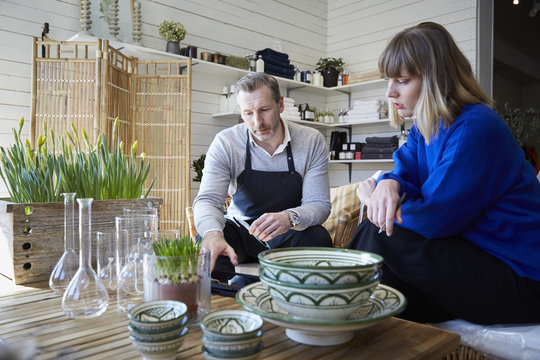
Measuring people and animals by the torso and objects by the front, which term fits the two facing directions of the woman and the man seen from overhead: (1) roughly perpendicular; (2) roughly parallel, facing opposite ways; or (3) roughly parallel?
roughly perpendicular

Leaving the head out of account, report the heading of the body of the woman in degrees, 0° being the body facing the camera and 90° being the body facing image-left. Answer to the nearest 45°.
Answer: approximately 90°

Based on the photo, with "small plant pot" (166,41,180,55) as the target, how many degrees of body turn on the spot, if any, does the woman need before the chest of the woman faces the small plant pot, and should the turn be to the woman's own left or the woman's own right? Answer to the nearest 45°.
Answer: approximately 45° to the woman's own right

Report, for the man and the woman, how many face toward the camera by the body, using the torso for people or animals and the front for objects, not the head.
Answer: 1

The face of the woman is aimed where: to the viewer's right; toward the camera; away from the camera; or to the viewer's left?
to the viewer's left

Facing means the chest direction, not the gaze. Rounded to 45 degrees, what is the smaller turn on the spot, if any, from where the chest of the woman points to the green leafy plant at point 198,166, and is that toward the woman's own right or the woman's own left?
approximately 45° to the woman's own right

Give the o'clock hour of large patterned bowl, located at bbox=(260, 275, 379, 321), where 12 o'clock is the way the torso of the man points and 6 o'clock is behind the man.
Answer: The large patterned bowl is roughly at 12 o'clock from the man.

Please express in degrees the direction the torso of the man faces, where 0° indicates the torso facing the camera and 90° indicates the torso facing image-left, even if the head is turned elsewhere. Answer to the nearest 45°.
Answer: approximately 0°

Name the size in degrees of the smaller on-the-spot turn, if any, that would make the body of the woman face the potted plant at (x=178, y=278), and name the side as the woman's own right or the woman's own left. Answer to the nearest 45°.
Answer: approximately 45° to the woman's own left

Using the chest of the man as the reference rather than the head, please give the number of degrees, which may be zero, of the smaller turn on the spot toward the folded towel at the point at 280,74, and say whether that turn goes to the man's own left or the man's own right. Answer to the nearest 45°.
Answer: approximately 180°

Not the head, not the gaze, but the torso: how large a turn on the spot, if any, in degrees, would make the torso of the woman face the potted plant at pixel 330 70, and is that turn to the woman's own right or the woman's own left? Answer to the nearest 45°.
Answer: approximately 90° to the woman's own right

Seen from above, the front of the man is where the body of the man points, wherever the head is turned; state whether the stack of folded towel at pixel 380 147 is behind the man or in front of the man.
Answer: behind
